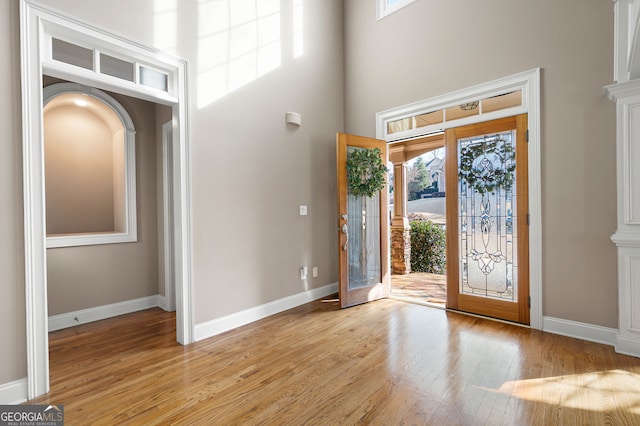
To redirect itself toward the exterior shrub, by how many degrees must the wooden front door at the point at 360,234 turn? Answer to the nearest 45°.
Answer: approximately 90° to its left

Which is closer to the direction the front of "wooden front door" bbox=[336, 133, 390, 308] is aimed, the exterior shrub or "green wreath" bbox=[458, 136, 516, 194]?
the green wreath

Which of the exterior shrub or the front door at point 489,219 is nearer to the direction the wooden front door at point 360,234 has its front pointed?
the front door

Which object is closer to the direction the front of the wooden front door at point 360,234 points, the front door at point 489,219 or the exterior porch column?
the front door

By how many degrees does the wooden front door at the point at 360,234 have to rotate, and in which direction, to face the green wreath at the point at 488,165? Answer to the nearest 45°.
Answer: approximately 45° to its left

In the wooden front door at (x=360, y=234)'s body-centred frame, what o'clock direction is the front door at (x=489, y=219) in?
The front door is roughly at 11 o'clock from the wooden front door.

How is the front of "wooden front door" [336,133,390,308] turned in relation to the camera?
facing the viewer and to the right of the viewer

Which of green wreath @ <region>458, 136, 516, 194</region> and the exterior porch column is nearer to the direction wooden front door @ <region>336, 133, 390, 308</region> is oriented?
the green wreath

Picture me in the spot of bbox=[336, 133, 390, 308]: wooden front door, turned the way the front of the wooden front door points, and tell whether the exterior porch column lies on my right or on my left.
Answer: on my left
